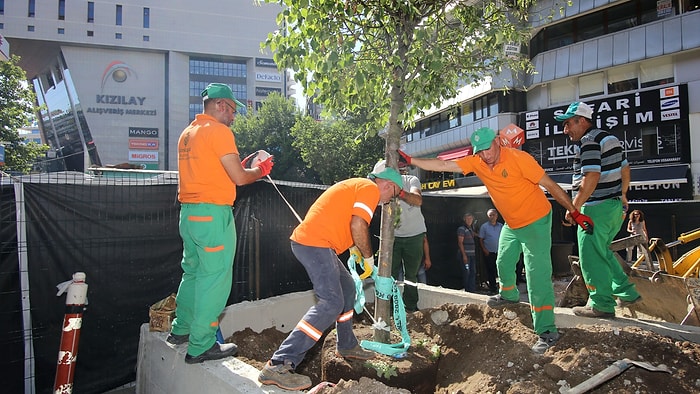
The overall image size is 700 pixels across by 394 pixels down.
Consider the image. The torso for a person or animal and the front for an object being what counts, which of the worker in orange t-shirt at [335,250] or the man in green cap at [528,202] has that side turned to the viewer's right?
the worker in orange t-shirt

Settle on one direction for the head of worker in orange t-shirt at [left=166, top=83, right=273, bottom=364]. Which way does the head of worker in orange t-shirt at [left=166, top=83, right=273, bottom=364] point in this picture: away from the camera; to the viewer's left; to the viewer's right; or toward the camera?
to the viewer's right

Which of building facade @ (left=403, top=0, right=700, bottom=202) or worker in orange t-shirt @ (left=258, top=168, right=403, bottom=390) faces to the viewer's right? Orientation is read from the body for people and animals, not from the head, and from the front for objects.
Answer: the worker in orange t-shirt

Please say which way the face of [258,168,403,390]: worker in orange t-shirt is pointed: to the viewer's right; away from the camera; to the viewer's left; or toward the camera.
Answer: to the viewer's right

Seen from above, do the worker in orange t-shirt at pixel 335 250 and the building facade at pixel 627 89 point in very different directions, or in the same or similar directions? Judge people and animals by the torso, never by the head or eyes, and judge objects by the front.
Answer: very different directions

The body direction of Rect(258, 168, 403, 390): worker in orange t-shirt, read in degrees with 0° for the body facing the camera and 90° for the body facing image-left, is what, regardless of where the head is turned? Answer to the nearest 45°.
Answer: approximately 270°

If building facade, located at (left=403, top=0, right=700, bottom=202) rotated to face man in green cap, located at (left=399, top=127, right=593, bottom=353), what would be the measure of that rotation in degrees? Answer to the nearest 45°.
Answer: approximately 45° to its left

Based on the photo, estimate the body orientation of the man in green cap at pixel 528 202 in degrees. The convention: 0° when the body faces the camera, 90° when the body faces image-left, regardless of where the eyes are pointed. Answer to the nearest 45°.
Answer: approximately 45°

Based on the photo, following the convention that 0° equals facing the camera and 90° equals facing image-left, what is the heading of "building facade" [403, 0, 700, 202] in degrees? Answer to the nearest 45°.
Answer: approximately 45°
